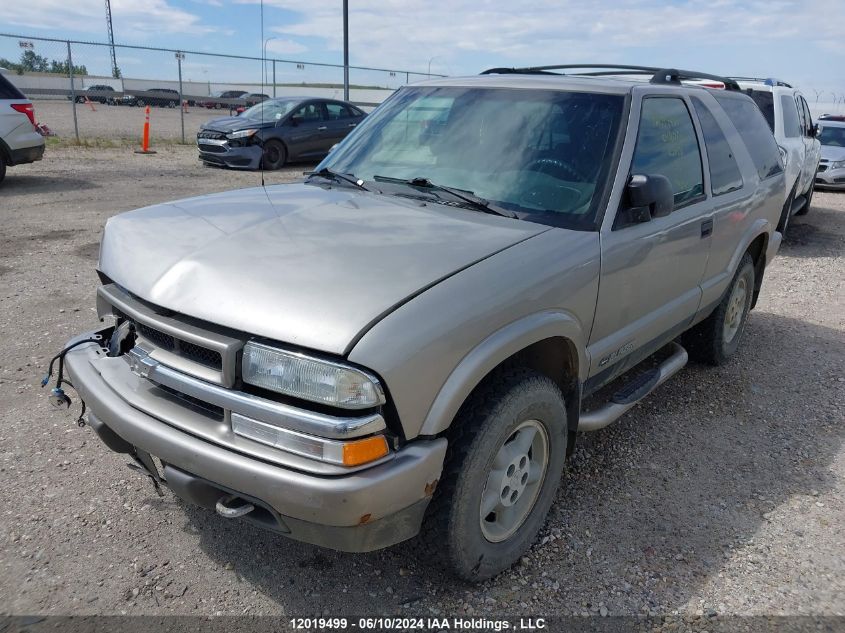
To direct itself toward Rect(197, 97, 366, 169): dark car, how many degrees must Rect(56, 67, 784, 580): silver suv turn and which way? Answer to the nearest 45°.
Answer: approximately 135° to its right

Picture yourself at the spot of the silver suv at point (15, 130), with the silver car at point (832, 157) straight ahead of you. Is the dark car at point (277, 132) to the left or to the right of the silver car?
left

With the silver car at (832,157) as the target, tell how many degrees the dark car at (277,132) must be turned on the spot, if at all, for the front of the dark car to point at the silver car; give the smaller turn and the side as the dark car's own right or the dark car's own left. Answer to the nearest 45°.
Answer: approximately 135° to the dark car's own left

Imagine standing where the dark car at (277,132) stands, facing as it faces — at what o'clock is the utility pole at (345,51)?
The utility pole is roughly at 5 o'clock from the dark car.

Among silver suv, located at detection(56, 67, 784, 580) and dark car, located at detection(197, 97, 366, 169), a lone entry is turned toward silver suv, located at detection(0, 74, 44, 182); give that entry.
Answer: the dark car

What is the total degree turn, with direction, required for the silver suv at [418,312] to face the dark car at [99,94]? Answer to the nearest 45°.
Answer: approximately 90° to its right

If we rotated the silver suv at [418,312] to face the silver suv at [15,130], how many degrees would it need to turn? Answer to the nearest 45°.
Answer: approximately 90° to its right

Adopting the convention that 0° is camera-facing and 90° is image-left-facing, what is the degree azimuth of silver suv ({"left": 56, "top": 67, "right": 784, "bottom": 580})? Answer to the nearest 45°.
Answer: approximately 45°

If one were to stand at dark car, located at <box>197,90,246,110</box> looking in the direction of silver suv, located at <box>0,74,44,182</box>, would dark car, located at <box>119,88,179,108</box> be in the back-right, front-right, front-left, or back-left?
back-right

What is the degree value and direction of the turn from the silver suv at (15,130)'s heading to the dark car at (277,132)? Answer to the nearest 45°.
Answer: approximately 135° to its right

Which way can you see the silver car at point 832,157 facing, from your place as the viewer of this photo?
facing the viewer and to the left of the viewer
